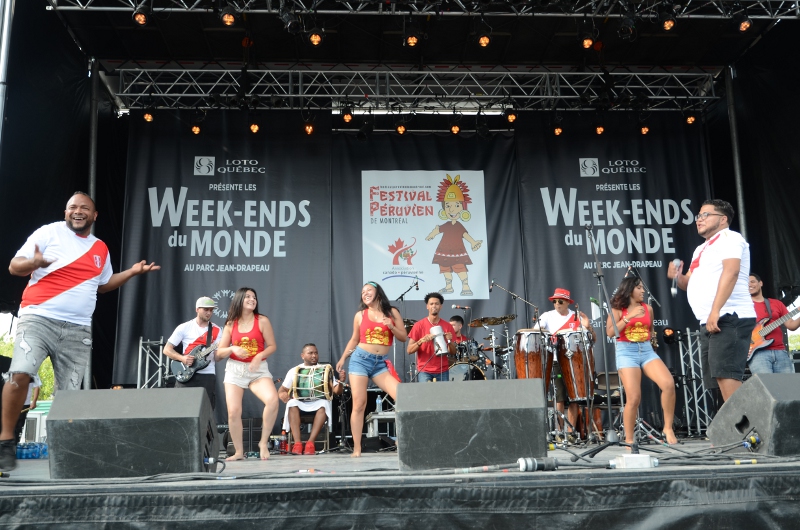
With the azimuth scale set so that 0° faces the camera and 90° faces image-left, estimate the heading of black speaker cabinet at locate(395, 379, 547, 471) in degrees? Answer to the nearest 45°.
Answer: approximately 180°

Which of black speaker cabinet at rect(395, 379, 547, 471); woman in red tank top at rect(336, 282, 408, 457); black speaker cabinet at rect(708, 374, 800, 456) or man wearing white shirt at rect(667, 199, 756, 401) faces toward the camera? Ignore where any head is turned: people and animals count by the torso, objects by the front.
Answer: the woman in red tank top

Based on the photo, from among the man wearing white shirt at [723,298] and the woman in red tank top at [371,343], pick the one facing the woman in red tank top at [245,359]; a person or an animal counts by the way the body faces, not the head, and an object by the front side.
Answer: the man wearing white shirt

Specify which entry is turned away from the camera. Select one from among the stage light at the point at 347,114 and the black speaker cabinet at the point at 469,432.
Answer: the black speaker cabinet

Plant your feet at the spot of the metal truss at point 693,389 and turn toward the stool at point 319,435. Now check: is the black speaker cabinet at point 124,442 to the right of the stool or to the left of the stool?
left

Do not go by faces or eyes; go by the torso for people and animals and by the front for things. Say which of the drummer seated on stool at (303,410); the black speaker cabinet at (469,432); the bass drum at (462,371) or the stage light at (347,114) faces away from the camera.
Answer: the black speaker cabinet

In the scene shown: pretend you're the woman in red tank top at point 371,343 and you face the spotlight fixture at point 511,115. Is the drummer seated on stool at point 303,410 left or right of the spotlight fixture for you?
left
